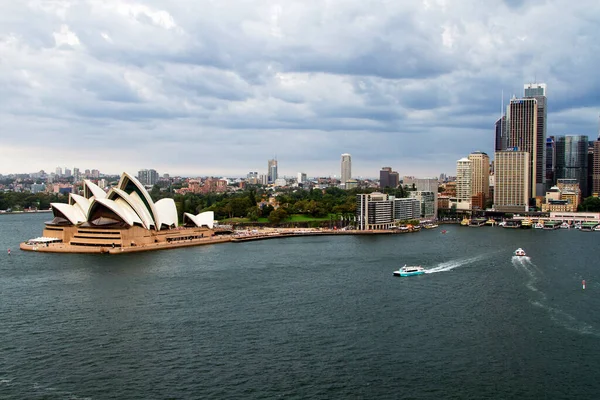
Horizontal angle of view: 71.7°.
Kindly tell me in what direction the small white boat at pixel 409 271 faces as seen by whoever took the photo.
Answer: facing to the left of the viewer

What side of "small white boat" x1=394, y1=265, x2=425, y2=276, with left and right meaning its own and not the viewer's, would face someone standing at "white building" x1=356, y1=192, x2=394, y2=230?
right

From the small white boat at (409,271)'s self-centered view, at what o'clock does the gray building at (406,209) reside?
The gray building is roughly at 3 o'clock from the small white boat.

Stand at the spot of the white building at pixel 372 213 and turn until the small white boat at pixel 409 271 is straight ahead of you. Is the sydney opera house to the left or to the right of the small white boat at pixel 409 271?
right

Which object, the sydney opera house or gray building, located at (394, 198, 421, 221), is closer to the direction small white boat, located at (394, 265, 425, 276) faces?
the sydney opera house

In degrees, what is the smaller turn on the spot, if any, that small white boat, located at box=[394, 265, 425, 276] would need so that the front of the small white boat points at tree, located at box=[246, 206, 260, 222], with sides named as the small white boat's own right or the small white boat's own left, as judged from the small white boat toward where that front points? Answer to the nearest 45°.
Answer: approximately 45° to the small white boat's own right
